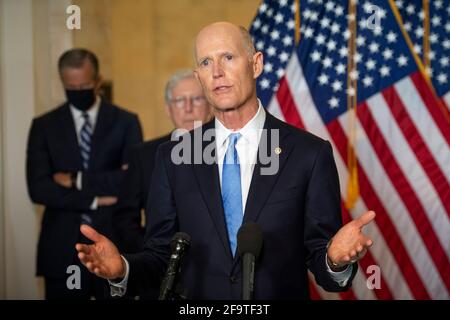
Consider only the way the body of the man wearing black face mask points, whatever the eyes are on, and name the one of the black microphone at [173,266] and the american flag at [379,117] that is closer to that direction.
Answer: the black microphone

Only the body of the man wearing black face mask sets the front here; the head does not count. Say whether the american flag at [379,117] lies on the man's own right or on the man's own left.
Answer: on the man's own left

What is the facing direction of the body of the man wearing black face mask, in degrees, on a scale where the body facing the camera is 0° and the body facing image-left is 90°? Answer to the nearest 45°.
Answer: approximately 0°

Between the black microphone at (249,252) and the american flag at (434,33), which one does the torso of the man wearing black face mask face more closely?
the black microphone

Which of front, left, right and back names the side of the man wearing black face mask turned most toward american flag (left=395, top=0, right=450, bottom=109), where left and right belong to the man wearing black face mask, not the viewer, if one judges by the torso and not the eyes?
left

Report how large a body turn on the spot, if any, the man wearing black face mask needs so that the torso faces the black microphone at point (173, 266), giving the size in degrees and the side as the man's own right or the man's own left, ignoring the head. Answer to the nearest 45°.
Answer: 0° — they already face it

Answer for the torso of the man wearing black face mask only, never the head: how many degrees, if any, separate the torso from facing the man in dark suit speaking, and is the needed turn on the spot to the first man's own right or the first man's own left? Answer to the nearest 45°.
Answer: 0° — they already face them

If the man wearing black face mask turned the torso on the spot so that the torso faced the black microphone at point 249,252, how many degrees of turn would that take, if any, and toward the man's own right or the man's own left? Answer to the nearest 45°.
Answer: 0° — they already face it
